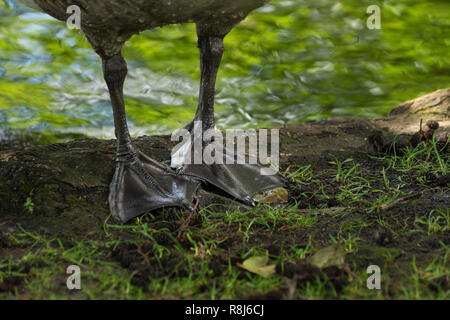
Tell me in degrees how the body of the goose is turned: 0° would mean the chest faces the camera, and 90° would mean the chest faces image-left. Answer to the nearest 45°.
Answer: approximately 315°

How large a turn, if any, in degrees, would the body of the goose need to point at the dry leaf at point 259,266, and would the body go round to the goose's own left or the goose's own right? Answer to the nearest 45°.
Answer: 0° — it already faces it

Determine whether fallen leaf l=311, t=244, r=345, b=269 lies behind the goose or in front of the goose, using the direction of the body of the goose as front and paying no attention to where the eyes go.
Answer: in front

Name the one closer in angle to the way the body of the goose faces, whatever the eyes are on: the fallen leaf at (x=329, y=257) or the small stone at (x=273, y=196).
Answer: the fallen leaf

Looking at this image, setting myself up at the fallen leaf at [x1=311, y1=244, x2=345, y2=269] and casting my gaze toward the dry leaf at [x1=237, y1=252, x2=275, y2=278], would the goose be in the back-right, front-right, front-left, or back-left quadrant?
front-right

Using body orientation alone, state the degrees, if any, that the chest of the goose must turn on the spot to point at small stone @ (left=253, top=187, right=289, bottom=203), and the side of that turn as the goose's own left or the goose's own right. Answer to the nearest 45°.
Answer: approximately 45° to the goose's own left

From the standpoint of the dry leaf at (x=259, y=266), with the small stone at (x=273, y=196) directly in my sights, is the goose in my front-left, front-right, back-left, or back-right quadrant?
front-left

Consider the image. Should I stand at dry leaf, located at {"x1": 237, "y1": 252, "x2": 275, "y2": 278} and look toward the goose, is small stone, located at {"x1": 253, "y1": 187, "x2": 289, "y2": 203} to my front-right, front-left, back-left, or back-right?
front-right
